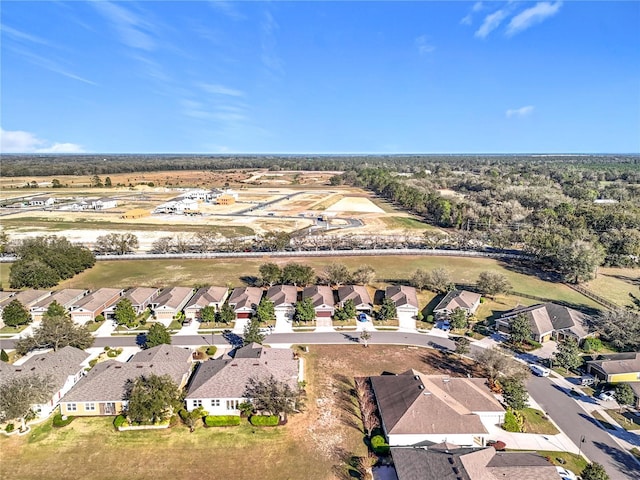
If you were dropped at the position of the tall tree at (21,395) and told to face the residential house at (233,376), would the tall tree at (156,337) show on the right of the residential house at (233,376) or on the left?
left

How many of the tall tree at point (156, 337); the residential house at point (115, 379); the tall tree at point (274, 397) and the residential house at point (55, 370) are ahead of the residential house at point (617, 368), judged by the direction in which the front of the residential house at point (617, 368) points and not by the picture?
4

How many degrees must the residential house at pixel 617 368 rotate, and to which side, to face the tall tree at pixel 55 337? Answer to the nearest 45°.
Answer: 0° — it already faces it

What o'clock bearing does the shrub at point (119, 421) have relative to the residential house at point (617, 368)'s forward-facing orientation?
The shrub is roughly at 12 o'clock from the residential house.

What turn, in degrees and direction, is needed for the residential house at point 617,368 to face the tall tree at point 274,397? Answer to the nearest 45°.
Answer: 0° — it already faces it

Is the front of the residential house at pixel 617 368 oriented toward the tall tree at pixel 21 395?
yes

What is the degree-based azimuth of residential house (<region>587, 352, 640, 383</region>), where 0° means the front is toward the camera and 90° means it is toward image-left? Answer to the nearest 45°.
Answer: approximately 45°

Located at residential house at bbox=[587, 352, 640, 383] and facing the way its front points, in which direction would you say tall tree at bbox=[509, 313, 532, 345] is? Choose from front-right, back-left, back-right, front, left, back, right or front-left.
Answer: front-right

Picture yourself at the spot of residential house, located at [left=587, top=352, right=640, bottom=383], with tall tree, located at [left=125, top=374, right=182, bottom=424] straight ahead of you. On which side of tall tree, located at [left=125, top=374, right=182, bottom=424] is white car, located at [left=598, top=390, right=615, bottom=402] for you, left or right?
left

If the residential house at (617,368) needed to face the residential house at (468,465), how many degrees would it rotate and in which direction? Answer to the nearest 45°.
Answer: approximately 45° to its left

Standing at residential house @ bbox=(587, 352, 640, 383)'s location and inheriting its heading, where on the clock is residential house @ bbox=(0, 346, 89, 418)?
residential house @ bbox=(0, 346, 89, 418) is roughly at 12 o'clock from residential house @ bbox=(587, 352, 640, 383).

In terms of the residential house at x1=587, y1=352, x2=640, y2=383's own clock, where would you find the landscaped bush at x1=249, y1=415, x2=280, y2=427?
The landscaped bush is roughly at 12 o'clock from the residential house.
